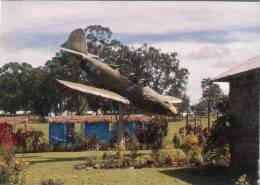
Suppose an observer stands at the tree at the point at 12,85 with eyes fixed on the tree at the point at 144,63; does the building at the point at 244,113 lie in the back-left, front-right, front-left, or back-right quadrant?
front-right

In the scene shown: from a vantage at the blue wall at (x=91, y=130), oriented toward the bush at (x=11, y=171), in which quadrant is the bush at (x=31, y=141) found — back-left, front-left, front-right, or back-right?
front-right

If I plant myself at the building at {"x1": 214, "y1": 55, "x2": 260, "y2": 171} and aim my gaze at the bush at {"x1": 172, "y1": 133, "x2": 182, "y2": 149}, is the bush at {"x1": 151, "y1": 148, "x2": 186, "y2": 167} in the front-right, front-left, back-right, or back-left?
front-left

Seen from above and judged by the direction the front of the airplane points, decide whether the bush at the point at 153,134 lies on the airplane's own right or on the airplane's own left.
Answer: on the airplane's own left

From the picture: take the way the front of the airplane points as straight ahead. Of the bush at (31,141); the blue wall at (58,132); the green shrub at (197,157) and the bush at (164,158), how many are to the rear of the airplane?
2

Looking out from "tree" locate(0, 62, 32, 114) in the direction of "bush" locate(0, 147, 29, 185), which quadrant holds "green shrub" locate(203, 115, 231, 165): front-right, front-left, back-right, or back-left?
front-left

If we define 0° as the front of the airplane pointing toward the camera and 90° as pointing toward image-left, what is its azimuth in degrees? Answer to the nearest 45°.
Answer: approximately 315°

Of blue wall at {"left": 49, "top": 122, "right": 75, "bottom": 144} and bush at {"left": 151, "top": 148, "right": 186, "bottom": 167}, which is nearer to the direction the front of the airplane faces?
the bush

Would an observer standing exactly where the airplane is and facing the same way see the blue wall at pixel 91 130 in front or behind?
behind

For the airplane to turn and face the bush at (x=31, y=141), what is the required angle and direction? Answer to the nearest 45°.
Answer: approximately 180°

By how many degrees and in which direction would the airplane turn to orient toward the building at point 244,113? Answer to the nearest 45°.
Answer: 0° — it already faces it

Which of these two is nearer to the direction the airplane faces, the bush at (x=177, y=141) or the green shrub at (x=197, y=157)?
the green shrub

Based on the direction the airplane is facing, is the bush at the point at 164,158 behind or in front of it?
in front
